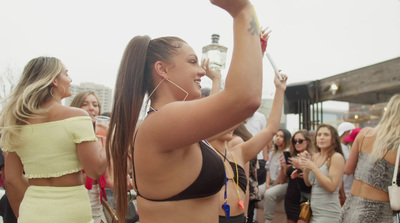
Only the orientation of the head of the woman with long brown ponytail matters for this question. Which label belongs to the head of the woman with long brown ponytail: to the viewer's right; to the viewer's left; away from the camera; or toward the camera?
to the viewer's right

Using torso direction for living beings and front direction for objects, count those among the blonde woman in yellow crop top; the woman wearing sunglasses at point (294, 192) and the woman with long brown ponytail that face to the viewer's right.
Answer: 1

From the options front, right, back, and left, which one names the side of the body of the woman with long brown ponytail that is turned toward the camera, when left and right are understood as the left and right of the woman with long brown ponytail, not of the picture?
right

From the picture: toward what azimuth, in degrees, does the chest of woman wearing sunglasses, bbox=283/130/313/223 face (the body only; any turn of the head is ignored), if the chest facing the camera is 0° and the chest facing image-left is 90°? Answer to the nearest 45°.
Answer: approximately 45°

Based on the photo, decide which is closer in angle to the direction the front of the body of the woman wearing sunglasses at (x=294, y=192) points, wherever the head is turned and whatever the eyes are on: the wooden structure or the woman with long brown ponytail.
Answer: the woman with long brown ponytail

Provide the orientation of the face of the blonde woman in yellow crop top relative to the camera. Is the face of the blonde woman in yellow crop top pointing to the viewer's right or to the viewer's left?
to the viewer's right

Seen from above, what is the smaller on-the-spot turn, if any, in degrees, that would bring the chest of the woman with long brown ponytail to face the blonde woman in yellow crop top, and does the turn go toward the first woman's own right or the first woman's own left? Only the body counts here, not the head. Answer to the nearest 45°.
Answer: approximately 135° to the first woman's own left

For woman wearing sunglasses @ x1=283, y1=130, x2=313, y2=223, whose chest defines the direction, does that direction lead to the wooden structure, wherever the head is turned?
no
